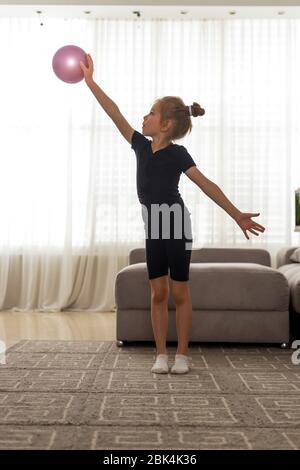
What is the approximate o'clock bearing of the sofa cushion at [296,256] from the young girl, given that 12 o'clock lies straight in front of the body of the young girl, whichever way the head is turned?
The sofa cushion is roughly at 7 o'clock from the young girl.

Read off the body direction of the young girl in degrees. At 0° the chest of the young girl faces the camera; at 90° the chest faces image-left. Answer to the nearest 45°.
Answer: approximately 0°

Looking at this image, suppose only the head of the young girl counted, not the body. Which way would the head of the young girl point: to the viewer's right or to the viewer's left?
to the viewer's left

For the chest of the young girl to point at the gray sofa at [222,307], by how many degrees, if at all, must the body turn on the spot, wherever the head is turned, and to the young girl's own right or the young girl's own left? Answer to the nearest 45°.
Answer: approximately 135° to the young girl's own left

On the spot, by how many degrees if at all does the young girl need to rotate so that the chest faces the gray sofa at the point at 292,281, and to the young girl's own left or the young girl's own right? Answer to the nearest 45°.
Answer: approximately 135° to the young girl's own left
